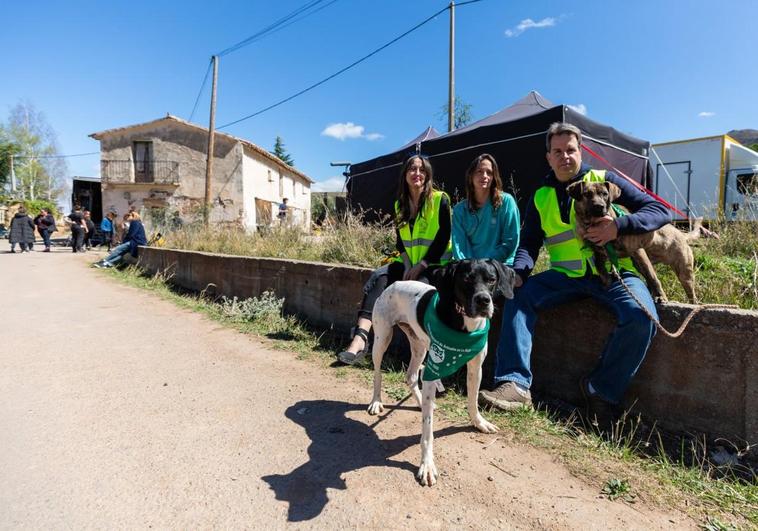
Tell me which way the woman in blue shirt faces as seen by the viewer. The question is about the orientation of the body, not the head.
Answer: toward the camera

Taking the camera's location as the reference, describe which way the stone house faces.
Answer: facing the viewer

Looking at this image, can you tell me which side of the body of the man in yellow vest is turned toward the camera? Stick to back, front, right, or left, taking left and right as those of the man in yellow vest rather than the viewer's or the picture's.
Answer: front

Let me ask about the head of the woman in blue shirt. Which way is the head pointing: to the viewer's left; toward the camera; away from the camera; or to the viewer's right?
toward the camera

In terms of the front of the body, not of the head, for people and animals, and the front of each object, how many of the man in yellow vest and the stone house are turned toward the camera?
2

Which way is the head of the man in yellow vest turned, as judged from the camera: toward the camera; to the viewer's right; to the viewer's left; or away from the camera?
toward the camera

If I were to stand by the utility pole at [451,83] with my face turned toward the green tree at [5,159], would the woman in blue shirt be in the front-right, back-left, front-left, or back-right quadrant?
back-left

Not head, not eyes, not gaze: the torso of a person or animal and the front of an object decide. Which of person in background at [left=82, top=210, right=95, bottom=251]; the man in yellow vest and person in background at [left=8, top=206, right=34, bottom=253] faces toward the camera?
the man in yellow vest

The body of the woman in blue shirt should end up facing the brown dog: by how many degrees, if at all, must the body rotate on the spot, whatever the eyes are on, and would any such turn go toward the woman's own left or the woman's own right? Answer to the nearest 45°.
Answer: approximately 45° to the woman's own left

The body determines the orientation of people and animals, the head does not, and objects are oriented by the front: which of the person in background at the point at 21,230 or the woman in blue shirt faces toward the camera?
the woman in blue shirt

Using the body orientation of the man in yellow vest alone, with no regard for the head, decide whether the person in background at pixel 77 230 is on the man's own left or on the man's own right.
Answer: on the man's own right

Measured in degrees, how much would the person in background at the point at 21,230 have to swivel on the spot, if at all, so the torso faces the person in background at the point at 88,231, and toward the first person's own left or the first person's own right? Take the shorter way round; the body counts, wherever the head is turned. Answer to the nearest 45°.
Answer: approximately 45° to the first person's own right
